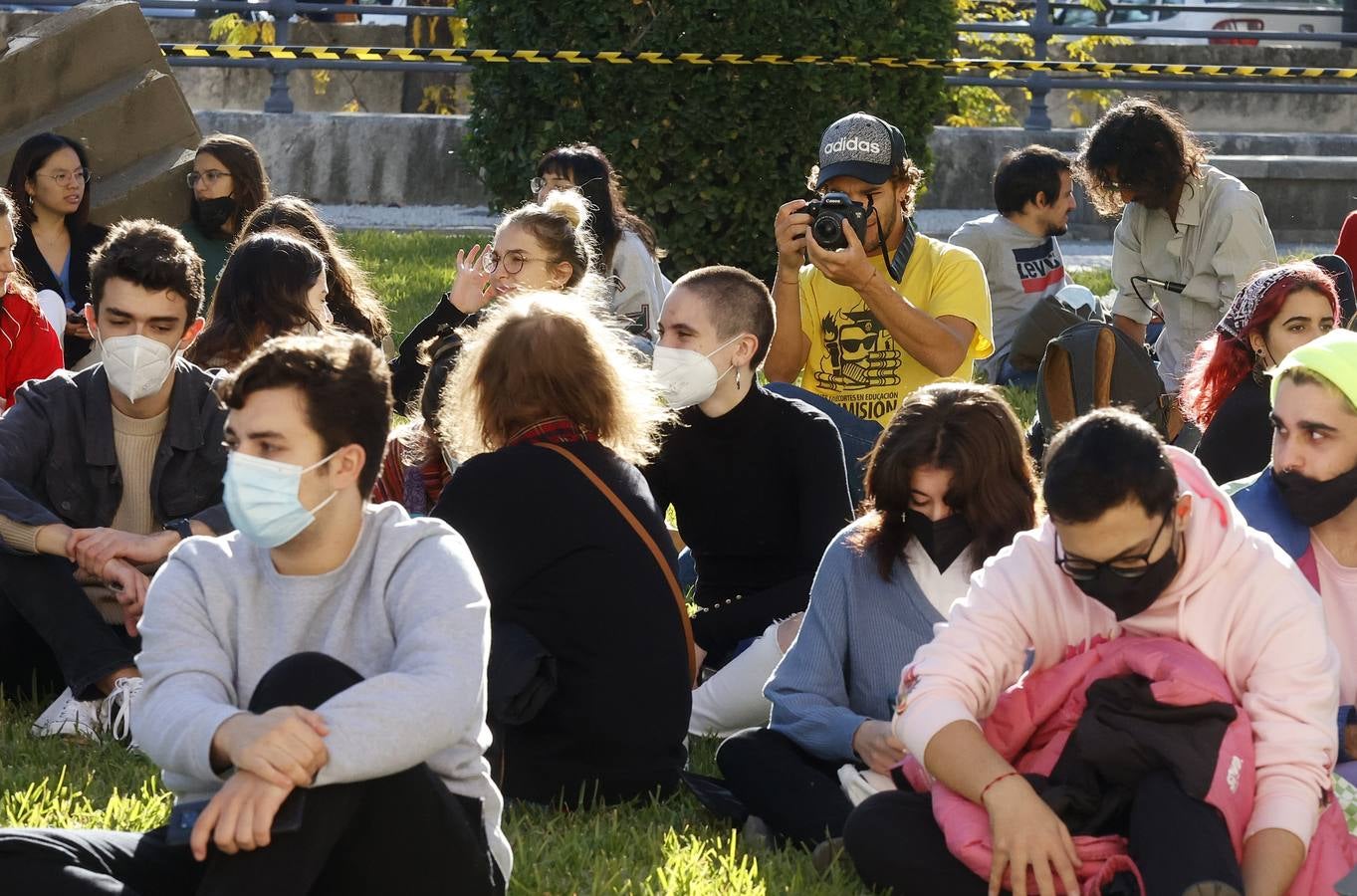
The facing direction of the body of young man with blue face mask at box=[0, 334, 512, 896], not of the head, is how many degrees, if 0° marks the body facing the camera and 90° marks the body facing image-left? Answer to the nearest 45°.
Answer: approximately 45°

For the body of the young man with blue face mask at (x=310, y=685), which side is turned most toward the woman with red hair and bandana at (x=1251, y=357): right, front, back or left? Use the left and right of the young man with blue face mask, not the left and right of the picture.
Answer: back

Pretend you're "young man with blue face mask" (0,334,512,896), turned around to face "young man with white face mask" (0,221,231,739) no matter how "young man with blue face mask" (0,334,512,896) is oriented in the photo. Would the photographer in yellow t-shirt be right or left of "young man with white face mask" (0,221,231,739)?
right

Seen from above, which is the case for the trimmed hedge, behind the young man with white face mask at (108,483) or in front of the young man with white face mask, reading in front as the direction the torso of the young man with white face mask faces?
behind

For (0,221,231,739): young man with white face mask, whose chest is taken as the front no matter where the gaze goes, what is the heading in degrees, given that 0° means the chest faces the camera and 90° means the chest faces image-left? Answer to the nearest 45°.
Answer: approximately 0°

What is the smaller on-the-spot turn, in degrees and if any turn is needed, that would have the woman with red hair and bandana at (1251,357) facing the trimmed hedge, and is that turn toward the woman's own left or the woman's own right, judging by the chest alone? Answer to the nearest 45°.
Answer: approximately 180°

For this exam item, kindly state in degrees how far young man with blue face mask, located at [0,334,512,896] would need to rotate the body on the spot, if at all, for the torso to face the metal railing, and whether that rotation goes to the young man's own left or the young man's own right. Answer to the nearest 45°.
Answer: approximately 180°

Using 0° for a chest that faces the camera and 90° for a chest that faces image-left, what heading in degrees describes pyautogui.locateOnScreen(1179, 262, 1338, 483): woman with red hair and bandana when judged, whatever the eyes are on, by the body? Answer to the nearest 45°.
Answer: approximately 315°
